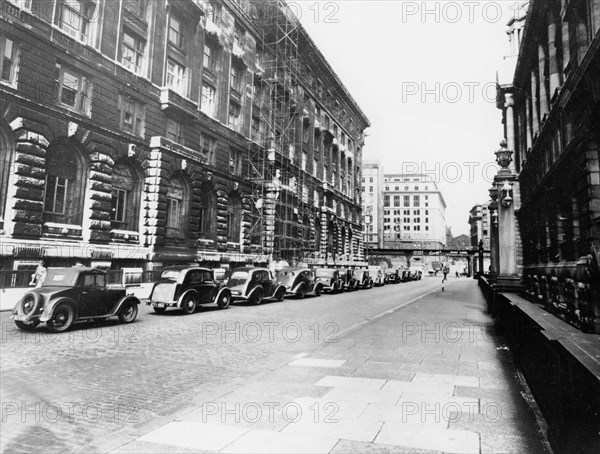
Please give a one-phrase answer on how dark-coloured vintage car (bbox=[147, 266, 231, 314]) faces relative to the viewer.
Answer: facing away from the viewer and to the right of the viewer

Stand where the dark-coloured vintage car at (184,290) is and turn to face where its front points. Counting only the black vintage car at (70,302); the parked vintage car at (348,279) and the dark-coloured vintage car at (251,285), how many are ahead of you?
2

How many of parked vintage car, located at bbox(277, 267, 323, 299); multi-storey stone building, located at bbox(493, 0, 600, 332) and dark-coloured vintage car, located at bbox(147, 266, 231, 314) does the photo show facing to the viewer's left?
1

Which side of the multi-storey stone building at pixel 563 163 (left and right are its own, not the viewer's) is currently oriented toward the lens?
left

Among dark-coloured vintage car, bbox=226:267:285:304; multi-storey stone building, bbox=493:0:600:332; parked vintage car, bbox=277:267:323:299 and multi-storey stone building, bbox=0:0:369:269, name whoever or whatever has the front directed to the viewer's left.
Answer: multi-storey stone building, bbox=493:0:600:332

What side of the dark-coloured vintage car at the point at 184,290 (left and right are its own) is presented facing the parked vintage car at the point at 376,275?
front

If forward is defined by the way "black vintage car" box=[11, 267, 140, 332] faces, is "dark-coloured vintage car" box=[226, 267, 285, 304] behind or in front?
in front

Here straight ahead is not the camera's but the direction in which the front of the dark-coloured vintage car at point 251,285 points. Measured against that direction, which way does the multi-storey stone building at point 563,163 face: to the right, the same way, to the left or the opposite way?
to the left

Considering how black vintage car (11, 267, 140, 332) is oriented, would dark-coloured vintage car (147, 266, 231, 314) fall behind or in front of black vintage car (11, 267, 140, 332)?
in front

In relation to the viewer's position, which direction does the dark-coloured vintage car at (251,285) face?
facing away from the viewer and to the right of the viewer
